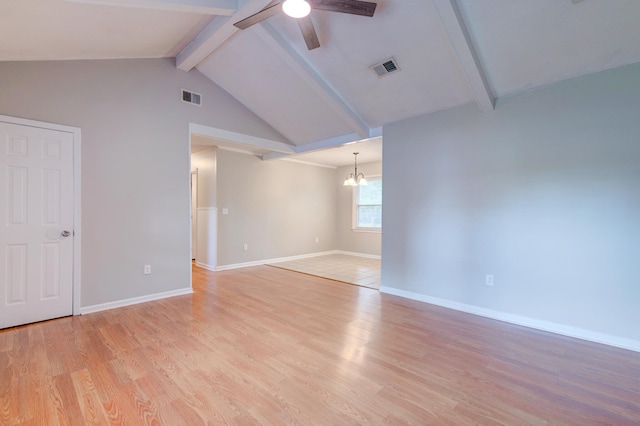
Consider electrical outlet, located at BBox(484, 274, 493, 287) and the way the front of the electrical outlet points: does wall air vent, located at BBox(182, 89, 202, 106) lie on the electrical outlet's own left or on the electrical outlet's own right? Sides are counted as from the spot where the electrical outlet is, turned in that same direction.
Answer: on the electrical outlet's own right

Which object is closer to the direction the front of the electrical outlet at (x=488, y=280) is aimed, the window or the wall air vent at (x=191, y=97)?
the wall air vent

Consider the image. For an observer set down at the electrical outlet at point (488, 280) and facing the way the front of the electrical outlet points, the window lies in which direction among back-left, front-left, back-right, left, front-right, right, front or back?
back-right

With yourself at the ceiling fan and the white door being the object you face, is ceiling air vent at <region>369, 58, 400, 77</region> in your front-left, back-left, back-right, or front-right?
back-right
